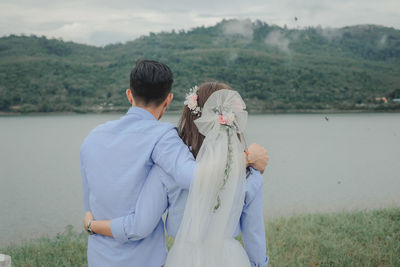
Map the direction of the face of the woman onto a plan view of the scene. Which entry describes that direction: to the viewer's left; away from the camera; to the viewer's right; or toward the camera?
away from the camera

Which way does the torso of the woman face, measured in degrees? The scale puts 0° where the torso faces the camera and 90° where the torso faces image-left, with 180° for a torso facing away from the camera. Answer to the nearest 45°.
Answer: approximately 180°
